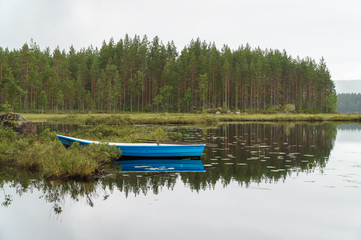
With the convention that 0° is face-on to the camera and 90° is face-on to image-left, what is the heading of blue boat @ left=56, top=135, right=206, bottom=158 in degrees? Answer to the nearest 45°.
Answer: approximately 90°
